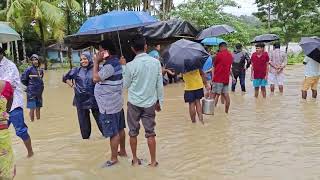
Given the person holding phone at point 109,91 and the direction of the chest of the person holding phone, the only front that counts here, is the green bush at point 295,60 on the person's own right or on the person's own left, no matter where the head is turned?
on the person's own right

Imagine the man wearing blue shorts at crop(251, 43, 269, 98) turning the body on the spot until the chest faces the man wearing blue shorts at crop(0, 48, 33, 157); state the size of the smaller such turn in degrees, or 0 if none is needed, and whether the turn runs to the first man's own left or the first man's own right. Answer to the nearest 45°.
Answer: approximately 45° to the first man's own right

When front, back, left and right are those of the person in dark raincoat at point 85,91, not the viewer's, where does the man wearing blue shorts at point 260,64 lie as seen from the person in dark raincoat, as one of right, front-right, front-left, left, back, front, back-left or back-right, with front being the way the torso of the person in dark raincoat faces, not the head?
back-left

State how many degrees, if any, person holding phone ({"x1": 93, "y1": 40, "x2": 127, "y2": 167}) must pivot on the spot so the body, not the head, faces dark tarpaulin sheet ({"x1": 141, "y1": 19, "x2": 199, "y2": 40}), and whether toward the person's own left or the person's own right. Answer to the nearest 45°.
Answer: approximately 90° to the person's own right

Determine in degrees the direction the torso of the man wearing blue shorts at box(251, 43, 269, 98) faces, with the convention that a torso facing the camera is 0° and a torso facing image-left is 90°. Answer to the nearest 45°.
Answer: approximately 0°

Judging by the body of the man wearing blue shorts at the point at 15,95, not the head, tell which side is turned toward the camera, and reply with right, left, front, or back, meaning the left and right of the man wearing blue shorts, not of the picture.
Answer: left
